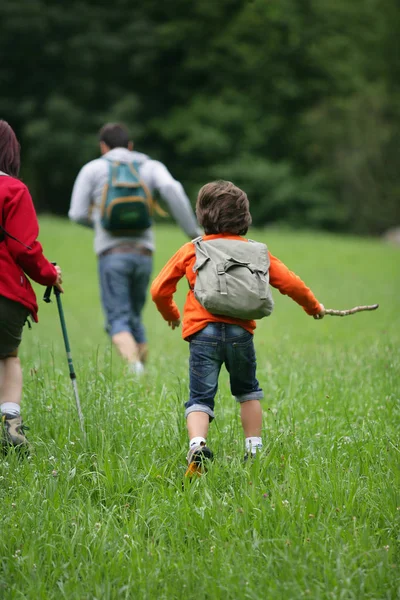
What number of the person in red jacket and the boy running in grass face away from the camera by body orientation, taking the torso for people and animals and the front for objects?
2

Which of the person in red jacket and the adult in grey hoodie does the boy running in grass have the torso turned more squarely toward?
the adult in grey hoodie

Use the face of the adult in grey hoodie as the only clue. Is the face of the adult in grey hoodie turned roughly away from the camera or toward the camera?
away from the camera

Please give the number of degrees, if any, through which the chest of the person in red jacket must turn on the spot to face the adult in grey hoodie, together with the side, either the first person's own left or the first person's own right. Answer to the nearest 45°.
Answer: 0° — they already face them

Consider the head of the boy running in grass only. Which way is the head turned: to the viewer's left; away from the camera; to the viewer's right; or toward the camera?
away from the camera

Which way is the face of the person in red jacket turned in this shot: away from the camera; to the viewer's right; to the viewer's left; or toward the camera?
away from the camera

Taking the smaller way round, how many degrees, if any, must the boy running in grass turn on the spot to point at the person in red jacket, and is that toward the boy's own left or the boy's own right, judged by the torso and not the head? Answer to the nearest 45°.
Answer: approximately 90° to the boy's own left

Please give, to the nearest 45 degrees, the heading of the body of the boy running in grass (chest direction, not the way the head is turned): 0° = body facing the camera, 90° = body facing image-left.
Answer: approximately 180°

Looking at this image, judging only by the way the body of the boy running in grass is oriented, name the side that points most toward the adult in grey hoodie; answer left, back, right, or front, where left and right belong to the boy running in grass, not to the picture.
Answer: front

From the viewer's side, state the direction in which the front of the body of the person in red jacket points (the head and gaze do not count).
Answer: away from the camera

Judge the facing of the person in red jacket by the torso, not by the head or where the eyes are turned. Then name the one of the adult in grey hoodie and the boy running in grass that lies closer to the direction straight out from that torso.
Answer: the adult in grey hoodie

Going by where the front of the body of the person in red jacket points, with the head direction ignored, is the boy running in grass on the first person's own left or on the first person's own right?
on the first person's own right
